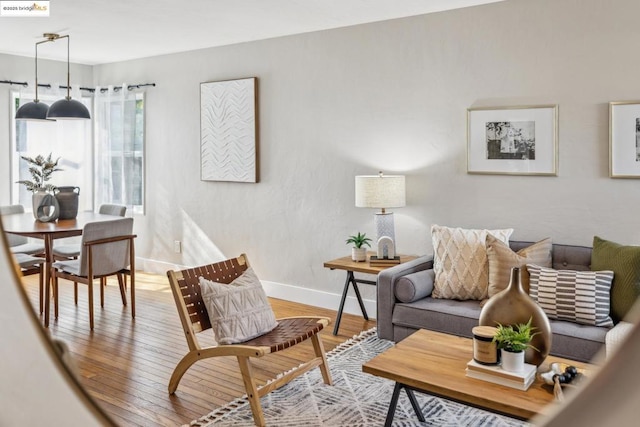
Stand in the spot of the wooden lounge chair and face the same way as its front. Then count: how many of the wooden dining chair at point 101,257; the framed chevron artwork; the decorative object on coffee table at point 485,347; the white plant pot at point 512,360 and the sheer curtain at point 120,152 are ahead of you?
2

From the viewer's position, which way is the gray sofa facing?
facing the viewer and to the left of the viewer

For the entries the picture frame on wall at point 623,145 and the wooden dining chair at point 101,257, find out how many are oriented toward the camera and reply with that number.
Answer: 1

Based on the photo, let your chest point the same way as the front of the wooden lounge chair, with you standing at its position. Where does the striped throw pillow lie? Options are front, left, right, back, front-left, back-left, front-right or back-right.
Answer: front-left

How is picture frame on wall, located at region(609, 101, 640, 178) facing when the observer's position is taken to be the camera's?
facing the viewer

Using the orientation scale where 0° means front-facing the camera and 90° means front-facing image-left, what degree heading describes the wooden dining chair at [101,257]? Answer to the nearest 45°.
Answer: approximately 135°

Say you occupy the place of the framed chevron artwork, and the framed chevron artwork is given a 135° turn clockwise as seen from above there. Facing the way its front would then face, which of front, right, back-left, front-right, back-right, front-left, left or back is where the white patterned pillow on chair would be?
back

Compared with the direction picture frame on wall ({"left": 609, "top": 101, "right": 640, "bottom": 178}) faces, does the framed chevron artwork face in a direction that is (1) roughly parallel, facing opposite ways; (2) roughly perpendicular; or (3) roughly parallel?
roughly parallel

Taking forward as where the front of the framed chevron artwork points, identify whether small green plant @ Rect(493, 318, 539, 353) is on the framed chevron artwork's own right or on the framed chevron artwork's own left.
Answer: on the framed chevron artwork's own left

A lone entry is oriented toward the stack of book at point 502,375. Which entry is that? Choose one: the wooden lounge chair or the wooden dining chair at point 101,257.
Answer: the wooden lounge chair

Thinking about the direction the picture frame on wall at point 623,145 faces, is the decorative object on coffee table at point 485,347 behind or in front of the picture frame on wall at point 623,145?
in front

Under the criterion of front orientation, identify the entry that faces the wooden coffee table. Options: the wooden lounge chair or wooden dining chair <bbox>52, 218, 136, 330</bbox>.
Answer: the wooden lounge chair

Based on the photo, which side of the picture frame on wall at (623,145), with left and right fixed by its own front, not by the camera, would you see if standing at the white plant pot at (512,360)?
front

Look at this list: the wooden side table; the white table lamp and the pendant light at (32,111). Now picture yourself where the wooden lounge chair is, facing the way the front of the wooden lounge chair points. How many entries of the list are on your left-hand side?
2
